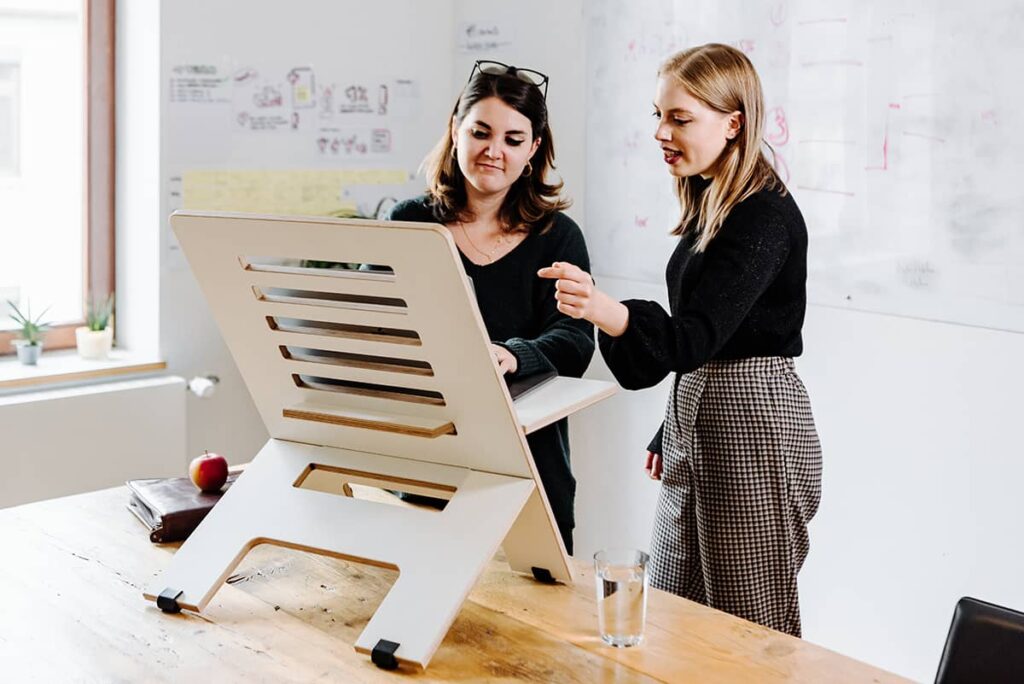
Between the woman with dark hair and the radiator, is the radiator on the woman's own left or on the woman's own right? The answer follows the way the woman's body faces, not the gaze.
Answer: on the woman's own right

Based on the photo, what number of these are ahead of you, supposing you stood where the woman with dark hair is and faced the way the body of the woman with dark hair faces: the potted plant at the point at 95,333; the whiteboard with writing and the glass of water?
1

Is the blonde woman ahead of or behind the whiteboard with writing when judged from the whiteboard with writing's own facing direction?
ahead

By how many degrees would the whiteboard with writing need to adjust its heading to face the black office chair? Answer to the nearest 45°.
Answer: approximately 45° to its left

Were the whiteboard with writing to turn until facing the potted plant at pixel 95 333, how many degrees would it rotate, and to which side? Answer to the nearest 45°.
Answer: approximately 45° to its right

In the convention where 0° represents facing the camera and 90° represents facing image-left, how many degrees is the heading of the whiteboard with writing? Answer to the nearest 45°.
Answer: approximately 45°

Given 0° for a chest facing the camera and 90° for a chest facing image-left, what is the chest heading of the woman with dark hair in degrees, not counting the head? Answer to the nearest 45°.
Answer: approximately 0°

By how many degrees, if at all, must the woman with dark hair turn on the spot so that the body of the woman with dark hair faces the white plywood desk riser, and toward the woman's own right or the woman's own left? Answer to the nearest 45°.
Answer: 0° — they already face it

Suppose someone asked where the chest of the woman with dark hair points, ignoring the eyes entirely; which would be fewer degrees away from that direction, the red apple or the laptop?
the laptop

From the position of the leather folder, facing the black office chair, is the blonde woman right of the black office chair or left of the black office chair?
left

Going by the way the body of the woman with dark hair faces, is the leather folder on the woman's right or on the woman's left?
on the woman's right

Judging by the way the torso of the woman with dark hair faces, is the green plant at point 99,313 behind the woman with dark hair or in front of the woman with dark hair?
behind

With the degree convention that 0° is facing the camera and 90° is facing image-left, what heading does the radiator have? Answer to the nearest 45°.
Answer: approximately 315°

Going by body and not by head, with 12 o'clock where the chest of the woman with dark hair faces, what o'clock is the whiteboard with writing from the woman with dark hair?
The whiteboard with writing is roughly at 8 o'clock from the woman with dark hair.

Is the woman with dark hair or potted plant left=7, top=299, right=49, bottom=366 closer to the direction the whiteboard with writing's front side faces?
the woman with dark hair

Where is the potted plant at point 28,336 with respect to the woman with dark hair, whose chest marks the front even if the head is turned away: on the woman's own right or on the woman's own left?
on the woman's own right

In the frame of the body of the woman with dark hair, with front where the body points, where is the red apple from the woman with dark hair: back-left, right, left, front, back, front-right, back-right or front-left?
front-right
